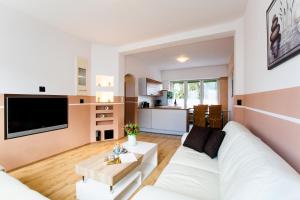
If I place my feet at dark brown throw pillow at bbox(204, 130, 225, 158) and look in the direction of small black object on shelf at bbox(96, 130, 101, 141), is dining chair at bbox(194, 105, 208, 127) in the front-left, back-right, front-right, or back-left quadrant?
front-right

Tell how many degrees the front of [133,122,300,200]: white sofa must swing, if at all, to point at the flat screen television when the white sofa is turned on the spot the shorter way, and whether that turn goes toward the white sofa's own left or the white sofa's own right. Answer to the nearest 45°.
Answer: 0° — it already faces it

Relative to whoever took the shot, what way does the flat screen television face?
facing the viewer and to the right of the viewer

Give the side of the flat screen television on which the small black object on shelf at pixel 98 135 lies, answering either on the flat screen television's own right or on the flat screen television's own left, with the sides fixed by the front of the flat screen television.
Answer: on the flat screen television's own left

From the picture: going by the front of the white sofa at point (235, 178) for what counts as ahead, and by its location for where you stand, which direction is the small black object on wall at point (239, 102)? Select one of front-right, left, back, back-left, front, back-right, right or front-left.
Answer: right

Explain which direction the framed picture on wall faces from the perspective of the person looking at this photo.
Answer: facing the viewer and to the left of the viewer

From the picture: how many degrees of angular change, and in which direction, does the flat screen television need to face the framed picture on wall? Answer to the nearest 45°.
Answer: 0° — it already faces it

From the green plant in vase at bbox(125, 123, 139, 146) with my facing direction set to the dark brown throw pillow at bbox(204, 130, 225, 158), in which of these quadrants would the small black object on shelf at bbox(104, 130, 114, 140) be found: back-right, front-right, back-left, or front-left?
back-left

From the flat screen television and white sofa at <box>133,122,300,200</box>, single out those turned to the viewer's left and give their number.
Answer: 1

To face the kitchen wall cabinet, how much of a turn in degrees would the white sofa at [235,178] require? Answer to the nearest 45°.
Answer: approximately 45° to its right

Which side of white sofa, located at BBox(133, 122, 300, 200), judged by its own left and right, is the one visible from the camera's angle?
left

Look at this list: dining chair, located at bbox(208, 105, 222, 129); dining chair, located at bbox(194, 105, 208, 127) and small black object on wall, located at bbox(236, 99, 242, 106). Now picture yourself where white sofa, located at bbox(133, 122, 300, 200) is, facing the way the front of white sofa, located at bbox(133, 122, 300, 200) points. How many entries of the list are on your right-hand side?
3

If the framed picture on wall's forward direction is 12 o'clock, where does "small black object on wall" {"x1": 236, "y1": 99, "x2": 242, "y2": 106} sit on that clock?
The small black object on wall is roughly at 4 o'clock from the framed picture on wall.

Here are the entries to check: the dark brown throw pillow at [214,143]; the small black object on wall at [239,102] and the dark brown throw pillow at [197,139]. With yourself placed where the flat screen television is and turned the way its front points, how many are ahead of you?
3

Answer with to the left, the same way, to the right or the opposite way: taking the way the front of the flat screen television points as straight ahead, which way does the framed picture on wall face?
the opposite way

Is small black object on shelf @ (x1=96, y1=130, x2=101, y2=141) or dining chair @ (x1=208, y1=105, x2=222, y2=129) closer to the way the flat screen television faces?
the dining chair

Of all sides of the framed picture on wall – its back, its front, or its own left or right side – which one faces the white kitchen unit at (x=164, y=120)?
right
